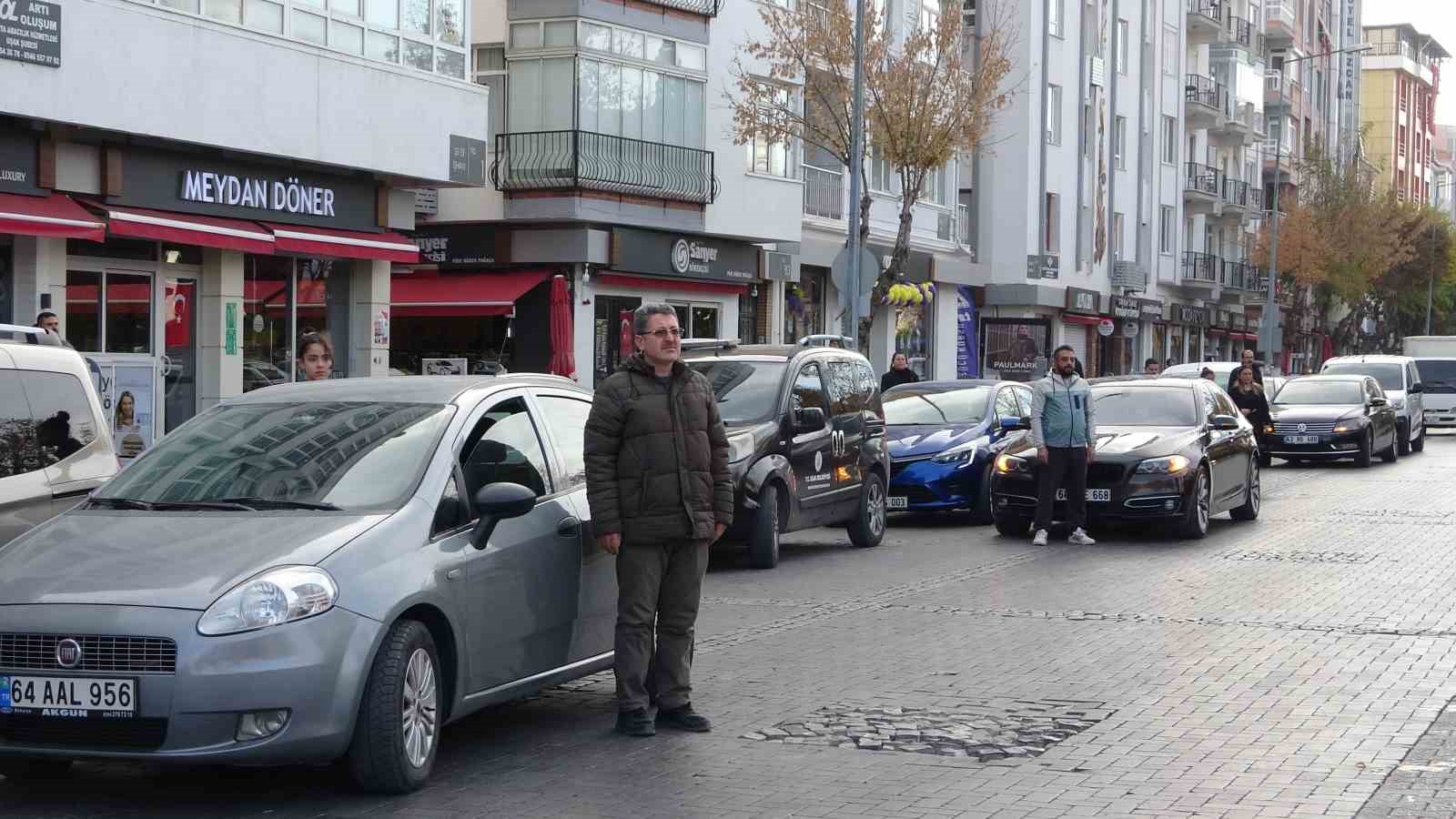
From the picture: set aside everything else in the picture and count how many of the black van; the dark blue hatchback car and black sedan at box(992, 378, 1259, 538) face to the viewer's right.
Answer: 0

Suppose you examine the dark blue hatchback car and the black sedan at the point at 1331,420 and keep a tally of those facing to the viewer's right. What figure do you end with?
0

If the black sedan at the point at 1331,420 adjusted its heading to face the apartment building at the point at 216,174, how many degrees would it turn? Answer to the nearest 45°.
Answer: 0° — it already faces it

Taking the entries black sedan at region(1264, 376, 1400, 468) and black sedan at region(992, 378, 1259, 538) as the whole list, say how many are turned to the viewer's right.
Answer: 0

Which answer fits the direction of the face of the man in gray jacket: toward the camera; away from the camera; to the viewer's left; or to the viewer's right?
toward the camera

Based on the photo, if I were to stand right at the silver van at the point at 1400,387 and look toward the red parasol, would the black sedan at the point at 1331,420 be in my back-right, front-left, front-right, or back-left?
front-left

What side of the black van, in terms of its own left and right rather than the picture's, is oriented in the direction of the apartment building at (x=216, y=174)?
right

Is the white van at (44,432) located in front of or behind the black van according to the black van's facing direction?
in front

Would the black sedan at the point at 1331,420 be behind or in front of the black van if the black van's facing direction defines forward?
behind

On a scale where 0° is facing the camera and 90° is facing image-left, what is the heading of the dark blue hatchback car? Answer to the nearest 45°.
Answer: approximately 45°

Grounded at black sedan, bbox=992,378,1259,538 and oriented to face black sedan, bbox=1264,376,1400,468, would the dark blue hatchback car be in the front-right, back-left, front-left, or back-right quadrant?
front-left
